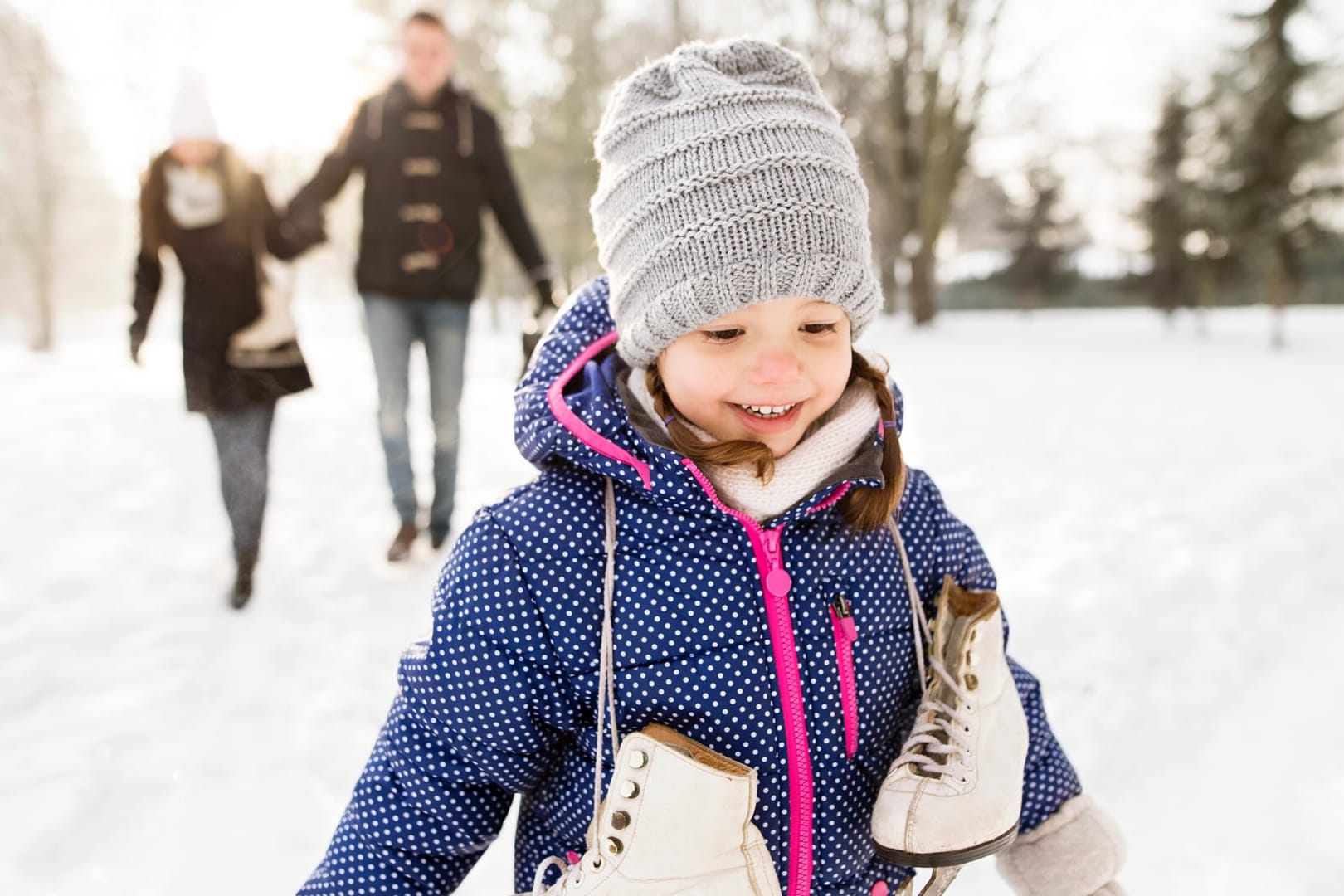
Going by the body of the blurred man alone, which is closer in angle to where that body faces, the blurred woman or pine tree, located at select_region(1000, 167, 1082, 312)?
the blurred woman

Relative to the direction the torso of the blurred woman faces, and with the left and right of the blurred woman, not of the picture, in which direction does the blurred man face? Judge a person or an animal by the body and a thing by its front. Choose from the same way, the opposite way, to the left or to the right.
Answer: the same way

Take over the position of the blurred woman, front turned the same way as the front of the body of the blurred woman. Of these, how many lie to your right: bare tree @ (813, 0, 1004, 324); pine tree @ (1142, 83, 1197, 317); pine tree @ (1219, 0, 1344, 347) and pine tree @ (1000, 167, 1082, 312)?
0

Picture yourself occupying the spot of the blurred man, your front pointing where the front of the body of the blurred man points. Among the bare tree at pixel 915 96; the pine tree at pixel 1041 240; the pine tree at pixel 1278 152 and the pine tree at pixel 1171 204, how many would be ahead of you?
0

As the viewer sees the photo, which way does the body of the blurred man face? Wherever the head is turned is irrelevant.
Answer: toward the camera

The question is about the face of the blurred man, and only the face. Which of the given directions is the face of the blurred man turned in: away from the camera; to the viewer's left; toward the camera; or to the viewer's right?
toward the camera

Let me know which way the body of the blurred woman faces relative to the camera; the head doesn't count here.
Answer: toward the camera

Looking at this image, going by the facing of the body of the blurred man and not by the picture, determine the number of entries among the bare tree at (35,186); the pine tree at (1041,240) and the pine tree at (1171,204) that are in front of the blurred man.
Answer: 0

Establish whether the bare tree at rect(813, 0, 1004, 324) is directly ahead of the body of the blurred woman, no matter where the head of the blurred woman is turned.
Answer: no

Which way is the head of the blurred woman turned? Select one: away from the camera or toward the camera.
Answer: toward the camera

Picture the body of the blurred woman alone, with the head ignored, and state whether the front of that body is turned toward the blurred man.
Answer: no

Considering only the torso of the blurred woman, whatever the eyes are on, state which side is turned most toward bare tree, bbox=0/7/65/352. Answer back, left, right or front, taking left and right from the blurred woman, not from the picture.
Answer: back

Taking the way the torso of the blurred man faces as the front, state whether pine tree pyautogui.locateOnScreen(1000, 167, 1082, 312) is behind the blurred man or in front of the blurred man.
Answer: behind

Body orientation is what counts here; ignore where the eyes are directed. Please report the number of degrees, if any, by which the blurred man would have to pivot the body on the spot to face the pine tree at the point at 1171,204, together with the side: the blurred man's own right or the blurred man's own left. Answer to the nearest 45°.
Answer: approximately 135° to the blurred man's own left

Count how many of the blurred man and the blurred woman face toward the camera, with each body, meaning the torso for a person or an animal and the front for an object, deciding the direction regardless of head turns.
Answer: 2
